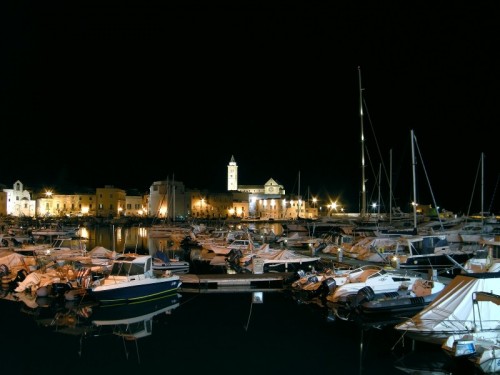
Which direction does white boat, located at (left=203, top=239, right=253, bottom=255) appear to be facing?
to the viewer's left

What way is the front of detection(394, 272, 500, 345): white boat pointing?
to the viewer's left
